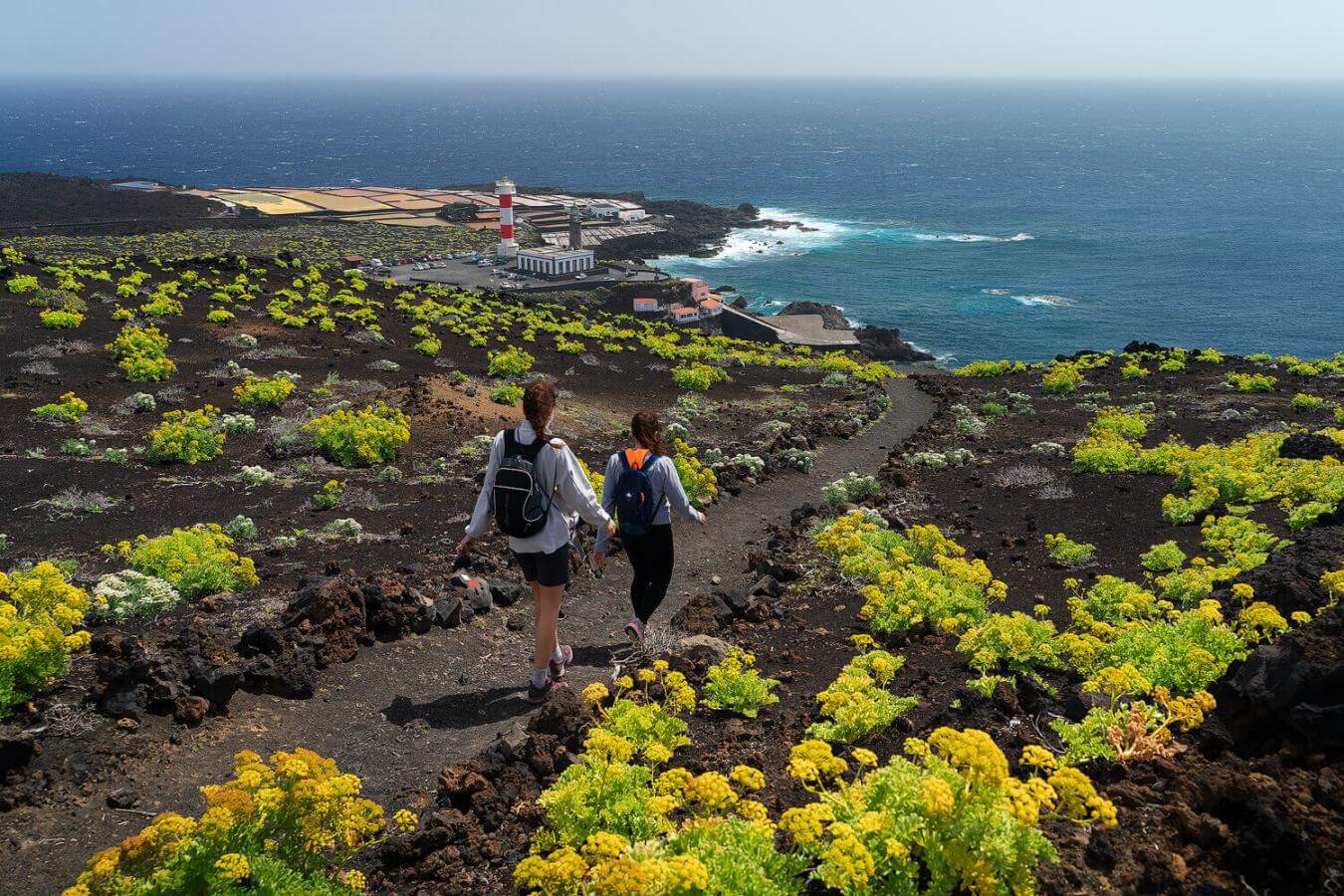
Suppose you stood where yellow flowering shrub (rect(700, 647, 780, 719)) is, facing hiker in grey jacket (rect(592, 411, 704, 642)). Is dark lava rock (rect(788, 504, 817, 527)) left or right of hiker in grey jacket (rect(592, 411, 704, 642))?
right

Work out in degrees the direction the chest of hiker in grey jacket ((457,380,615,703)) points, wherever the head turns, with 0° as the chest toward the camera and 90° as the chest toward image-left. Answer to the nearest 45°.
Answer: approximately 225°

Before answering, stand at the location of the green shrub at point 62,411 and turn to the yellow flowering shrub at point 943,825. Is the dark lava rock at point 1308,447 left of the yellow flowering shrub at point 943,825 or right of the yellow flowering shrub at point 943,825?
left

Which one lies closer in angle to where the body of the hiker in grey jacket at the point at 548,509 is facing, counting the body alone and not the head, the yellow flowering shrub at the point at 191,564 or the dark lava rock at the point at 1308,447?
the dark lava rock

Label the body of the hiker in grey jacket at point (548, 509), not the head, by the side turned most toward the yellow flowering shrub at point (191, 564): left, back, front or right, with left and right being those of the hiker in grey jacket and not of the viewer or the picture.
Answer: left

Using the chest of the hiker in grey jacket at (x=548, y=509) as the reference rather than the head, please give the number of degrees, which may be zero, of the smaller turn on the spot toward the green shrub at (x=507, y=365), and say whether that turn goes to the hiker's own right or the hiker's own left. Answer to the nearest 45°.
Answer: approximately 45° to the hiker's own left

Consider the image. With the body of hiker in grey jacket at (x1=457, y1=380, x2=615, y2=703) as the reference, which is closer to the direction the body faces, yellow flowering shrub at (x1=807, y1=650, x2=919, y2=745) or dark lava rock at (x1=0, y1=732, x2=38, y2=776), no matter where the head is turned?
the yellow flowering shrub

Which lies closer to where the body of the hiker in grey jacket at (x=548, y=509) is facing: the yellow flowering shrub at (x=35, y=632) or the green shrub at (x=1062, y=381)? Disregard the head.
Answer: the green shrub

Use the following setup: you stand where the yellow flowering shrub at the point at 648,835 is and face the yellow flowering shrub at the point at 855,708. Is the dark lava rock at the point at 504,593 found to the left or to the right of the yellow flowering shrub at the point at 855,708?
left

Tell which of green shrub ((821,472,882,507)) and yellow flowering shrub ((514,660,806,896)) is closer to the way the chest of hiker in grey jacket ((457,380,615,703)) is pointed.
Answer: the green shrub

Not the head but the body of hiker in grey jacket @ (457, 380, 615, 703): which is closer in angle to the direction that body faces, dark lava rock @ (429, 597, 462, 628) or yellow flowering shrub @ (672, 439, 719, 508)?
the yellow flowering shrub
